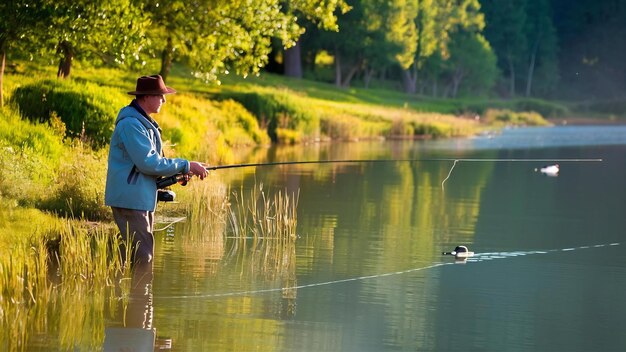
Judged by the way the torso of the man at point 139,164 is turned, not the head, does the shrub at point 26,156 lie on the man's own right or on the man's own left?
on the man's own left

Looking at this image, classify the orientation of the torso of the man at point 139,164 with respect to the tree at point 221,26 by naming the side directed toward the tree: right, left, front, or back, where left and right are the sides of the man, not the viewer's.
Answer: left

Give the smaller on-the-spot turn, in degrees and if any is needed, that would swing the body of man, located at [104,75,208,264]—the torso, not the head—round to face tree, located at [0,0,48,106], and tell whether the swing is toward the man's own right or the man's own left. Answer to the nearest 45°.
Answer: approximately 90° to the man's own left

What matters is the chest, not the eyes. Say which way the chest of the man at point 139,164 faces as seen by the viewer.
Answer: to the viewer's right

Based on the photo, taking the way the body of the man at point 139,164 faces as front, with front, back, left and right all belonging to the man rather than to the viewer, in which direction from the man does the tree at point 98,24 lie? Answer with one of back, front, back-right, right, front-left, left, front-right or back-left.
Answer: left

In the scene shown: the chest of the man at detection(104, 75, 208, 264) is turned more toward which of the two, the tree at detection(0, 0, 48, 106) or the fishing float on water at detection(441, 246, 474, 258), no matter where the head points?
the fishing float on water

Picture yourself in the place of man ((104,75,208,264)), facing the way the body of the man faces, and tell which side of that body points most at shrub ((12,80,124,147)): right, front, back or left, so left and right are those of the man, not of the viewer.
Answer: left

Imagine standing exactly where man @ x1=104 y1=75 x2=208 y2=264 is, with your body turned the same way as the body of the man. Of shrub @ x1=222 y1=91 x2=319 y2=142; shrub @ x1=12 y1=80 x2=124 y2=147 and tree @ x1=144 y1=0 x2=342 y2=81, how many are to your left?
3

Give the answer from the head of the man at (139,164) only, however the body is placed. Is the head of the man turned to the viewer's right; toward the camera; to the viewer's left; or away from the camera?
to the viewer's right

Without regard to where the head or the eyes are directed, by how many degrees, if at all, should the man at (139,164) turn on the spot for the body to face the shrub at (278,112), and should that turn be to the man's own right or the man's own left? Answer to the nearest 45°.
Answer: approximately 90° to the man's own left
